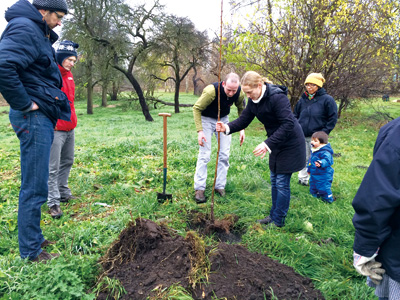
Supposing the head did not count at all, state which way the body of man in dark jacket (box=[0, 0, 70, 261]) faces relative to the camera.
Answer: to the viewer's right

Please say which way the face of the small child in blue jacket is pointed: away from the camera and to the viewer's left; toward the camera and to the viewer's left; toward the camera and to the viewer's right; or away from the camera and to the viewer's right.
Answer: toward the camera and to the viewer's left

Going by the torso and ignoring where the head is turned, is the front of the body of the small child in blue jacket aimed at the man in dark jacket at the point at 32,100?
yes

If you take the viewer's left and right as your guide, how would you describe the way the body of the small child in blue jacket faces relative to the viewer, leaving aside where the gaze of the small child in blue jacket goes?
facing the viewer and to the left of the viewer

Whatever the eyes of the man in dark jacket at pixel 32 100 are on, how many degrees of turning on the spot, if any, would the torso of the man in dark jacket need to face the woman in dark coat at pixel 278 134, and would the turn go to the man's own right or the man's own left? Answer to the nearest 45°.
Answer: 0° — they already face them

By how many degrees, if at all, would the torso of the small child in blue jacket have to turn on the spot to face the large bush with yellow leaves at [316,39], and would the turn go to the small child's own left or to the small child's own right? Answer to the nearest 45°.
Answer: approximately 135° to the small child's own right

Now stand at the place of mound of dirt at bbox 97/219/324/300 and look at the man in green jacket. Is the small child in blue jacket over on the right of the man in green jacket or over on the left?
right

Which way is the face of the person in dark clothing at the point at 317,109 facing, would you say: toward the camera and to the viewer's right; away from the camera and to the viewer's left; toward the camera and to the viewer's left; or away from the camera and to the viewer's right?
toward the camera and to the viewer's left

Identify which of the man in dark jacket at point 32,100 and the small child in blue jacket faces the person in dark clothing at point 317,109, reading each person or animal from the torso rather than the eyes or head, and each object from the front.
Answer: the man in dark jacket

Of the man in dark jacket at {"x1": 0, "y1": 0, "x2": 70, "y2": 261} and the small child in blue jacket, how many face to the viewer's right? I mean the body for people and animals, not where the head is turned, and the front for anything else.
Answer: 1

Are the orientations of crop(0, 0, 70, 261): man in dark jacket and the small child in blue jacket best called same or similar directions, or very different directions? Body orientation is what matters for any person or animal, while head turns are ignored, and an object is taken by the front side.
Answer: very different directions

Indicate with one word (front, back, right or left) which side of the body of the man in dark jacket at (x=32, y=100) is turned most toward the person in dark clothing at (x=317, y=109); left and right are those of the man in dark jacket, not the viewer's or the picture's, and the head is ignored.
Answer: front

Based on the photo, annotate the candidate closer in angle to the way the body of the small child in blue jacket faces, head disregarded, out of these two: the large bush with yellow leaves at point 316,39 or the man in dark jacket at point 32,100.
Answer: the man in dark jacket

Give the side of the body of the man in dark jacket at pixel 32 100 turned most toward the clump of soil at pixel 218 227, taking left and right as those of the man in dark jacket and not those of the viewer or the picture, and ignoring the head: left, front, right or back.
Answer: front
